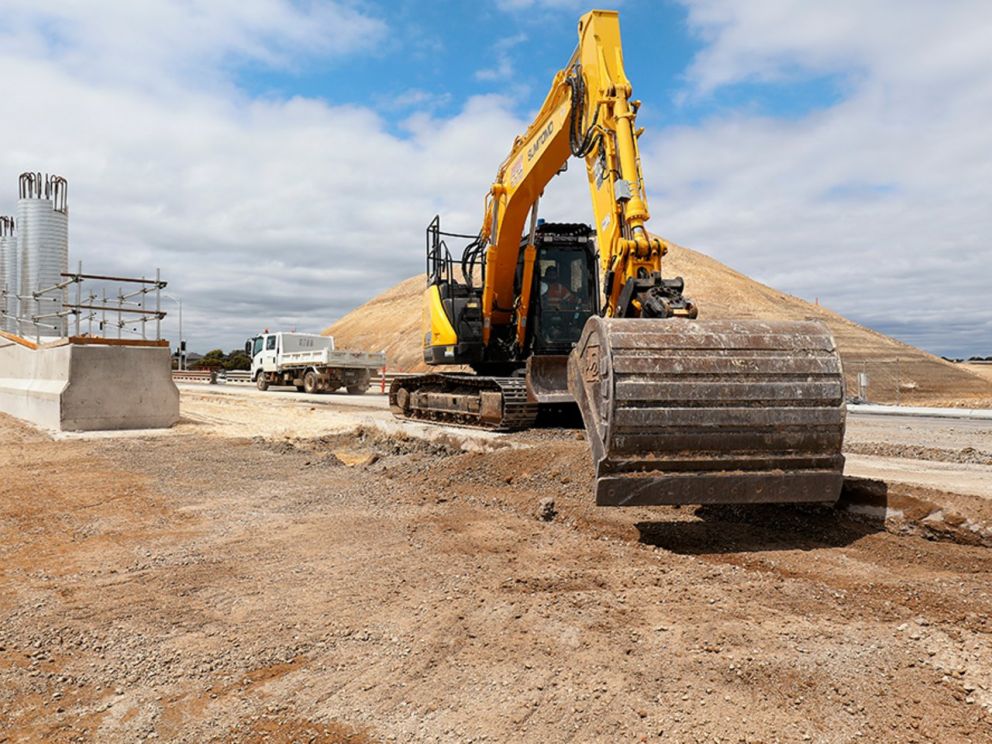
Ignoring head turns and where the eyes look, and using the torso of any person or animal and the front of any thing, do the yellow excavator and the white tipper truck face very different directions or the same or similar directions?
very different directions

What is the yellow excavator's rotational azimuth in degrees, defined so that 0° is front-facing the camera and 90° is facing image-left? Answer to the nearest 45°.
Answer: approximately 315°

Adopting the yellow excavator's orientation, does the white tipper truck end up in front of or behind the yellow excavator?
behind

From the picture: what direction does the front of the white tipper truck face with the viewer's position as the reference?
facing away from the viewer and to the left of the viewer

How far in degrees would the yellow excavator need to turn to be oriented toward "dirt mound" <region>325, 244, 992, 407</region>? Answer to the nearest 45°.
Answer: approximately 135° to its left

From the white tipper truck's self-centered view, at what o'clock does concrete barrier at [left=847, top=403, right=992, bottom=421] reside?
The concrete barrier is roughly at 6 o'clock from the white tipper truck.

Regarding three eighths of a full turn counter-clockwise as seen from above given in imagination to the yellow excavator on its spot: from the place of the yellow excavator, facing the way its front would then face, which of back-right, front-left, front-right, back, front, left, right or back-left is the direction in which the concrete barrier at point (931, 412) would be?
front-right

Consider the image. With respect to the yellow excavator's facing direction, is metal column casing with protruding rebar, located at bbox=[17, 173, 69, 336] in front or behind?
behind

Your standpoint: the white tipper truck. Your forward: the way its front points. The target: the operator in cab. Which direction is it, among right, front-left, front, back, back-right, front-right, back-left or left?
back-left
